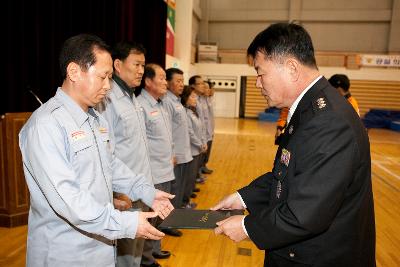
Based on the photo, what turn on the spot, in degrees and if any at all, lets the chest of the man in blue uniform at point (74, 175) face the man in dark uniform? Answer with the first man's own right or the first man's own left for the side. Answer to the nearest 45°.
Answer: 0° — they already face them

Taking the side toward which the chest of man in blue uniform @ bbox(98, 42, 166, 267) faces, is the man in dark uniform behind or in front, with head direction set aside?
in front

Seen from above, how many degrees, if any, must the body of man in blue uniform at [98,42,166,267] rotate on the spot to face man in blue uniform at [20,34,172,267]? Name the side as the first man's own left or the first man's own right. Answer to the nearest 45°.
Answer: approximately 45° to the first man's own right

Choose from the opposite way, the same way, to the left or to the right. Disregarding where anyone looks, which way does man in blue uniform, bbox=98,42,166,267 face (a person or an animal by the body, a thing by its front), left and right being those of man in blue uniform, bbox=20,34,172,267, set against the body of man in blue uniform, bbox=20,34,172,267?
the same way

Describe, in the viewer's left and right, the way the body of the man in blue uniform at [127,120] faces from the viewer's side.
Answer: facing the viewer and to the right of the viewer

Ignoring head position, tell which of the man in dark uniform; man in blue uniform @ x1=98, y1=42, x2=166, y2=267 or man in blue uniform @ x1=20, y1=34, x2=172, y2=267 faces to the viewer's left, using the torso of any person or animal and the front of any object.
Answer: the man in dark uniform

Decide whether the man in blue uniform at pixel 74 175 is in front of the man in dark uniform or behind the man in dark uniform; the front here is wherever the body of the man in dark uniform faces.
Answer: in front

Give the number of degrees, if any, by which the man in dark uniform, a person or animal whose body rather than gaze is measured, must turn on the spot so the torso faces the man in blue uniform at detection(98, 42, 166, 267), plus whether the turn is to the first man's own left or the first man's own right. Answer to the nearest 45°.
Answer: approximately 45° to the first man's own right

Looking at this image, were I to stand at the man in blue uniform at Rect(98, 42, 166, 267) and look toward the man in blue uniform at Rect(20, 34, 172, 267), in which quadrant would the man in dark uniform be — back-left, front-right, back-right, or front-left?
front-left

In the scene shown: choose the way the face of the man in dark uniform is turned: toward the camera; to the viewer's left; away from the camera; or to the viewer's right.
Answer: to the viewer's left

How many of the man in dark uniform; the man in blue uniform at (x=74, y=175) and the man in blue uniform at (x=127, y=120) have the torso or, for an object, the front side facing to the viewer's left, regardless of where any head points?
1

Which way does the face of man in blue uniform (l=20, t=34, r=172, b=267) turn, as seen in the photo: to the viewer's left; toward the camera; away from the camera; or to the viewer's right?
to the viewer's right

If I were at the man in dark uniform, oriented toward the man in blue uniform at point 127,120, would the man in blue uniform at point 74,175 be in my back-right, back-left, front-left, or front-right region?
front-left

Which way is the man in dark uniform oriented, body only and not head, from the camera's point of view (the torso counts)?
to the viewer's left
